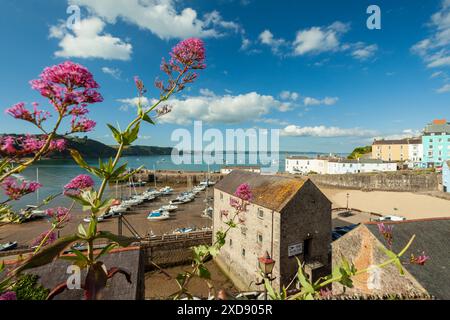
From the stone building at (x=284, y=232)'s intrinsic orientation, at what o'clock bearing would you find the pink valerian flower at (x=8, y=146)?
The pink valerian flower is roughly at 2 o'clock from the stone building.

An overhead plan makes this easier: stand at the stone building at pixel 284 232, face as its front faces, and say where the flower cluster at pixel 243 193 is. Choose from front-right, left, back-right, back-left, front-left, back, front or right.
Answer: front-right

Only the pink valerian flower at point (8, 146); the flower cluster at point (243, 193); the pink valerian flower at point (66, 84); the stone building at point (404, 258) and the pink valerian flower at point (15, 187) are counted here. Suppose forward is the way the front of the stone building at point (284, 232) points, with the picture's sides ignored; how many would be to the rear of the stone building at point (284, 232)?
0

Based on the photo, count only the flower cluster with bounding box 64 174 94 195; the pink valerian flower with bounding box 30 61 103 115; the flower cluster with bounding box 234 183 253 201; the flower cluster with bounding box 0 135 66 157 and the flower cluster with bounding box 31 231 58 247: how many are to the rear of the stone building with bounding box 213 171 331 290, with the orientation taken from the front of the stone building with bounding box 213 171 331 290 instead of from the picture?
0

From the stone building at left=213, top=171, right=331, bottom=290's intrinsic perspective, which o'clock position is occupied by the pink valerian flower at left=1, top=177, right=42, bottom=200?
The pink valerian flower is roughly at 2 o'clock from the stone building.

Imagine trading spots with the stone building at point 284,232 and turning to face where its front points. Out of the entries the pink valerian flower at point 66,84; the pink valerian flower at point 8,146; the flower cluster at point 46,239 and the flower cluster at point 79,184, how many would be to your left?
0

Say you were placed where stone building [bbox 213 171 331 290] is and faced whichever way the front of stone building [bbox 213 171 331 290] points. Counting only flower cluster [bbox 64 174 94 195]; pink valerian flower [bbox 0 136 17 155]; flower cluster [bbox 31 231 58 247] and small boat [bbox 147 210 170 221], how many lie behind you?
1

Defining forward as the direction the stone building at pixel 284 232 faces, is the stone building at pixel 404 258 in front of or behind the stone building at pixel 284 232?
in front

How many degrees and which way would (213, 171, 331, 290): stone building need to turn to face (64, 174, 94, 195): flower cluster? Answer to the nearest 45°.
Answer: approximately 45° to its right

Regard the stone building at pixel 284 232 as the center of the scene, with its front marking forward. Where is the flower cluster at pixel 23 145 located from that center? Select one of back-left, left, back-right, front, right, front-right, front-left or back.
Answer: front-right
